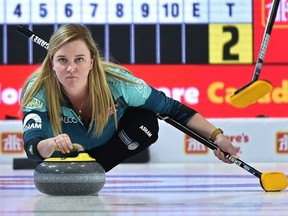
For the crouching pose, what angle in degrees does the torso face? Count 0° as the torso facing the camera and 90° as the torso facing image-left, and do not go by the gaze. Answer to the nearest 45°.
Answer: approximately 0°

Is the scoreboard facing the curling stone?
yes

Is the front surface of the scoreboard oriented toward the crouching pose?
yes

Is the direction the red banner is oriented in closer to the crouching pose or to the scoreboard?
the crouching pose
